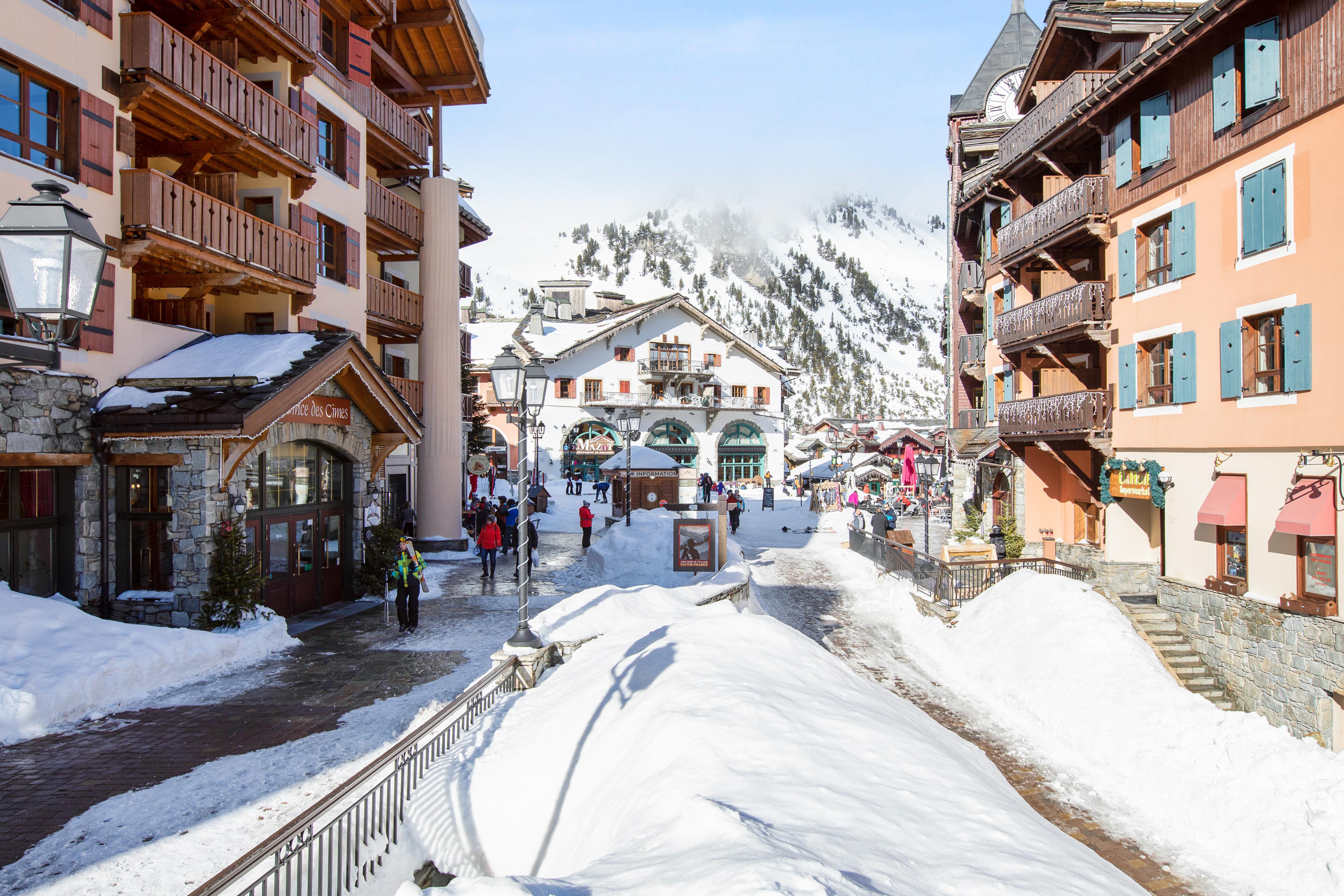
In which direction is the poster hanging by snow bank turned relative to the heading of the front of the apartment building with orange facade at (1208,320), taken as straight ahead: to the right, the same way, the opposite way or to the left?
to the left

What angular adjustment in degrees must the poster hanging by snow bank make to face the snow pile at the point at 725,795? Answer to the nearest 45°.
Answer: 0° — it already faces it

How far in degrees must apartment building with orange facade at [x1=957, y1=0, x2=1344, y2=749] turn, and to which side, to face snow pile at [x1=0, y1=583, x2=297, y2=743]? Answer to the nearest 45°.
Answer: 0° — it already faces it

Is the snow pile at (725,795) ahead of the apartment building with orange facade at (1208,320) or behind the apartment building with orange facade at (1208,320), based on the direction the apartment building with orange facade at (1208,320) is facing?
ahead

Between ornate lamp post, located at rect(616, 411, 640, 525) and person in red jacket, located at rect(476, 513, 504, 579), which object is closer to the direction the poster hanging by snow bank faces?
the person in red jacket

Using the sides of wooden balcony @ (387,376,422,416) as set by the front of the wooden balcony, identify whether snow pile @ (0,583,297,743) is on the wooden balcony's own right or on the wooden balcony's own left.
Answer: on the wooden balcony's own right

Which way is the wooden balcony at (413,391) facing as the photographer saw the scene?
facing the viewer and to the right of the viewer

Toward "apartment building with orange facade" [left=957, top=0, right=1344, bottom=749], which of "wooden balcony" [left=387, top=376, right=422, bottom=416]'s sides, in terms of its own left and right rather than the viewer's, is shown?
front

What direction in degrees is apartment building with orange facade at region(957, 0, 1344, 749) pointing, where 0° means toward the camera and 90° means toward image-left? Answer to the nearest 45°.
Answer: approximately 45°

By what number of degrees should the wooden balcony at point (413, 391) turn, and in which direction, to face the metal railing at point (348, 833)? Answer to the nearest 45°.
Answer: approximately 45° to its right

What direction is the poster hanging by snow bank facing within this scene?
toward the camera

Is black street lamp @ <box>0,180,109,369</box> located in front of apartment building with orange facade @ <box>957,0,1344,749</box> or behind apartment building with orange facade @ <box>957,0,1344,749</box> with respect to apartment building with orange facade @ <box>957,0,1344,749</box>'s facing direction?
in front

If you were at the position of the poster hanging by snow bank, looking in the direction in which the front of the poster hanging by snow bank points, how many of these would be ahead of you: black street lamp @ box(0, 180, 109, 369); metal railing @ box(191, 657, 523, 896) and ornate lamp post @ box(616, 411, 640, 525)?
2
